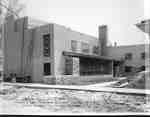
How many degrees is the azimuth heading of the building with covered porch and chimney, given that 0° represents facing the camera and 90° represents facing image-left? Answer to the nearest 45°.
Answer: approximately 315°
